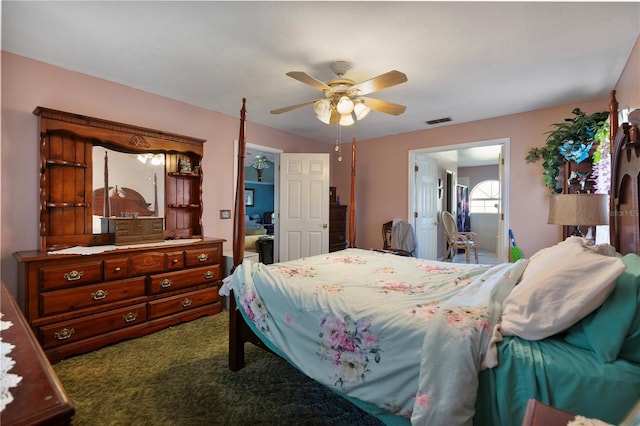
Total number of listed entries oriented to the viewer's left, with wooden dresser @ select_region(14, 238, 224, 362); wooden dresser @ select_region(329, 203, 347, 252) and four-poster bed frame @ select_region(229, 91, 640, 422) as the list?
1

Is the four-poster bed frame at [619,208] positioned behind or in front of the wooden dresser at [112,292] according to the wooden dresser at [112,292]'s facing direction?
in front

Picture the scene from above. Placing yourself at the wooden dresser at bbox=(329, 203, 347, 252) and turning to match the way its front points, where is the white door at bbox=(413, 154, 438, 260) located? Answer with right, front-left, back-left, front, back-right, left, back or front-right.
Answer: front-left

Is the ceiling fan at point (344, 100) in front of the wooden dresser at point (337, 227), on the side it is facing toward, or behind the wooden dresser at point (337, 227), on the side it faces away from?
in front

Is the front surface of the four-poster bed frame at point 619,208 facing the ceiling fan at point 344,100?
yes

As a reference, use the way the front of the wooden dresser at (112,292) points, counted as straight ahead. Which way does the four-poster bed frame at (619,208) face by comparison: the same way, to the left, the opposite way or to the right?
the opposite way

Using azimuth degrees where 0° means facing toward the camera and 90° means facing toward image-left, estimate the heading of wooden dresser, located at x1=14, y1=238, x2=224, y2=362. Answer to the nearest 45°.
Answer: approximately 315°

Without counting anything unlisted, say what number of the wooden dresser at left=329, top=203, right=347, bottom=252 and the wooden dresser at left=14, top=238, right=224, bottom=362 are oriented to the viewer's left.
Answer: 0

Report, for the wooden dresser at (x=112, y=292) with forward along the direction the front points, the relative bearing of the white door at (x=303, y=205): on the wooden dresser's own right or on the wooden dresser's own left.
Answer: on the wooden dresser's own left

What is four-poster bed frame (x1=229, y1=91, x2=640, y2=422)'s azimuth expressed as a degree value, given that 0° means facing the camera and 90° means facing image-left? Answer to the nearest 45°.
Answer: approximately 90°

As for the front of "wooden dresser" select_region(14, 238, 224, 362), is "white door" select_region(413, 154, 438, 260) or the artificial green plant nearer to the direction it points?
the artificial green plant

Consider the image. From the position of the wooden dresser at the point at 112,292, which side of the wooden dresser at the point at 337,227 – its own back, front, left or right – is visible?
right
